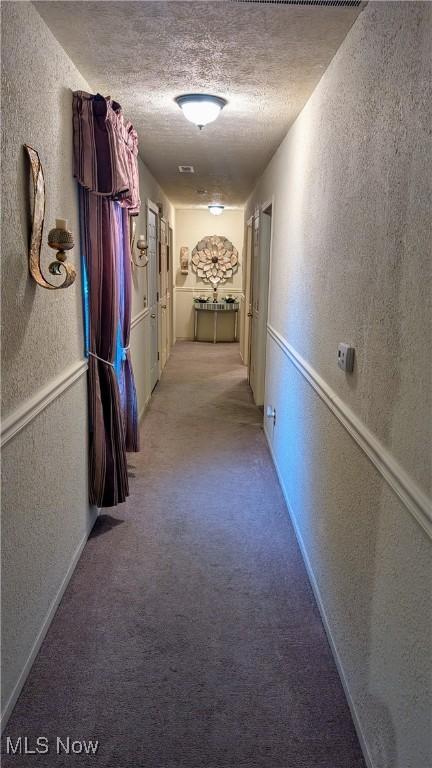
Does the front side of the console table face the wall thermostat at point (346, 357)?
yes

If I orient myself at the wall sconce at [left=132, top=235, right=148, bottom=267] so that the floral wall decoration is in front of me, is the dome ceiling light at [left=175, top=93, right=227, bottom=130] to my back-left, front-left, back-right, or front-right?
back-right

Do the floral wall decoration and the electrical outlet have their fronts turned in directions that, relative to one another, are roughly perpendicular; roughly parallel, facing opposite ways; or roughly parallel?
roughly perpendicular

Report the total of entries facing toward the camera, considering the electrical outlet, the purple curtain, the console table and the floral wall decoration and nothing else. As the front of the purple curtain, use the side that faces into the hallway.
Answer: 2

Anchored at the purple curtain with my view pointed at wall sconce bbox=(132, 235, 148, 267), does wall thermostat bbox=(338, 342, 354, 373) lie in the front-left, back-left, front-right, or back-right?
back-right

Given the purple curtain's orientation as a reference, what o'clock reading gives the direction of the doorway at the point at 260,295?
The doorway is roughly at 10 o'clock from the purple curtain.

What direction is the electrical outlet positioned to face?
to the viewer's left

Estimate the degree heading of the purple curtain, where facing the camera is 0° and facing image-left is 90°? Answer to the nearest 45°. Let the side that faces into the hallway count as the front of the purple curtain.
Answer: approximately 270°
